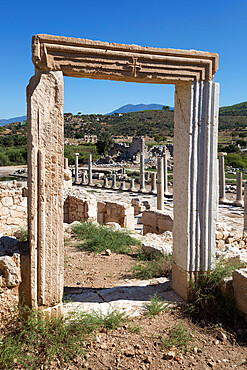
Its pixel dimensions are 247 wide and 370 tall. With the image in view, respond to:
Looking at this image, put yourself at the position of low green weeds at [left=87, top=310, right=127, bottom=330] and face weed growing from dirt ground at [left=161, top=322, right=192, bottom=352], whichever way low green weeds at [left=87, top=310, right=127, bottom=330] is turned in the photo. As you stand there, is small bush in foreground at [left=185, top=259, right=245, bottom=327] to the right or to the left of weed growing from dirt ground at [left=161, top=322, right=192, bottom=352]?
left

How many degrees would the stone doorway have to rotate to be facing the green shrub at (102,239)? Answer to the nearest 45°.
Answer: approximately 135° to its left

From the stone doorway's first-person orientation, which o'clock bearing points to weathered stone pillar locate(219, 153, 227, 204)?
The weathered stone pillar is roughly at 8 o'clock from the stone doorway.

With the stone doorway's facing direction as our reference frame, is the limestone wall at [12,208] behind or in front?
behind

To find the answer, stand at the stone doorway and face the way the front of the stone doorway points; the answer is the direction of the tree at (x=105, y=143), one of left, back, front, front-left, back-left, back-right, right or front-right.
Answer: back-left

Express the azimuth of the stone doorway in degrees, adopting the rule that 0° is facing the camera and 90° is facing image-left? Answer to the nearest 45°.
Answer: approximately 315°

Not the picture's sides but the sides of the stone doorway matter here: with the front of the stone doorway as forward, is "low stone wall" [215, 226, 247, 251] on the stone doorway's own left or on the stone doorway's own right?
on the stone doorway's own left
